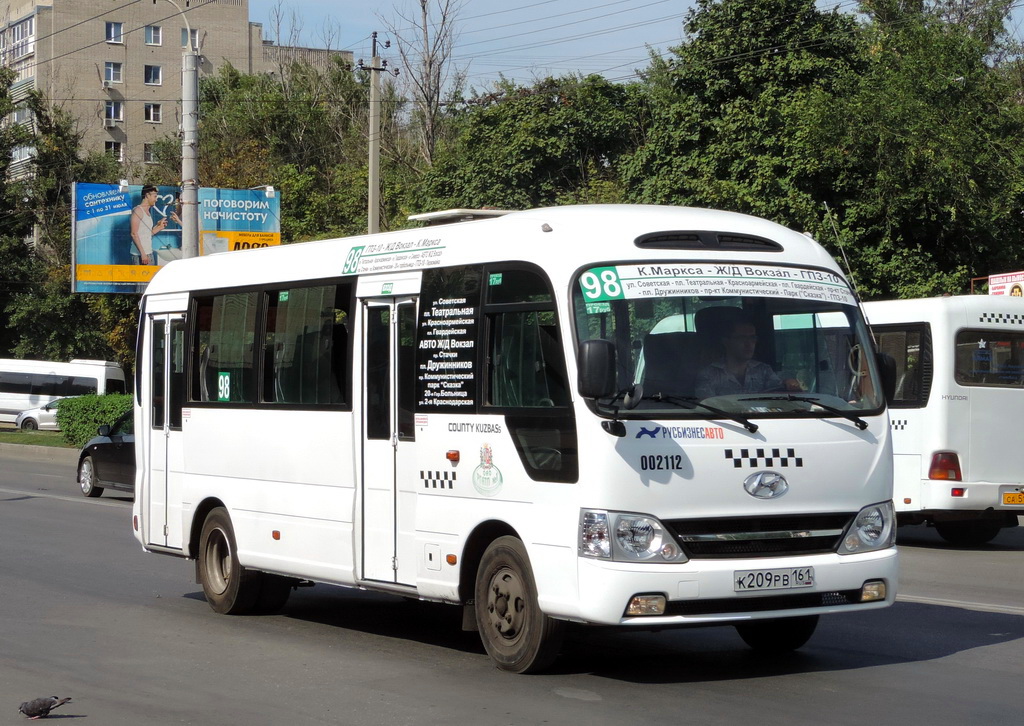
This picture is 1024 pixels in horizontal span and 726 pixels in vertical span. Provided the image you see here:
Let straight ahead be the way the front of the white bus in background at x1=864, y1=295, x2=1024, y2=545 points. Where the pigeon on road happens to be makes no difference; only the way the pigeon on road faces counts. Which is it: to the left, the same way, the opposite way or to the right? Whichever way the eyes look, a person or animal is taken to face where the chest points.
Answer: to the left

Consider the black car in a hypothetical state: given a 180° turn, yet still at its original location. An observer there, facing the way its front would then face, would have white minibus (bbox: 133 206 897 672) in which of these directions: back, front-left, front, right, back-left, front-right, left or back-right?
front-right

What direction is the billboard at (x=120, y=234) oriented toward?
toward the camera

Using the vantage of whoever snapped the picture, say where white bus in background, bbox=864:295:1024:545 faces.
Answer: facing away from the viewer and to the left of the viewer

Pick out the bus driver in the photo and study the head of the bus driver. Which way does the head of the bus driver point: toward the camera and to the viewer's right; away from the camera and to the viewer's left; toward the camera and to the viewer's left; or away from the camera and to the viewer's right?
toward the camera and to the viewer's right

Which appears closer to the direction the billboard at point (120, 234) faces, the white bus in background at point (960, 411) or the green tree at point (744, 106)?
the white bus in background

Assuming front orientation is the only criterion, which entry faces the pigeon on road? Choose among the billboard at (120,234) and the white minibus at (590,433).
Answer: the billboard

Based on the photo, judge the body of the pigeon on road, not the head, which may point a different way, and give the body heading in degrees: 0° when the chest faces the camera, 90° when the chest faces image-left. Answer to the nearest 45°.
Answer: approximately 90°

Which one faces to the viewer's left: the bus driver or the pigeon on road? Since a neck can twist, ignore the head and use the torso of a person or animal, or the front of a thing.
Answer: the pigeon on road

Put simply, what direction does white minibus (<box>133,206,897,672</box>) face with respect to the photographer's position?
facing the viewer and to the right of the viewer

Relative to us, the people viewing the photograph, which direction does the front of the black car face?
facing away from the viewer and to the left of the viewer

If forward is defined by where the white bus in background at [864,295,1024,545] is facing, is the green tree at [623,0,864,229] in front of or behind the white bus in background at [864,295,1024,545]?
in front

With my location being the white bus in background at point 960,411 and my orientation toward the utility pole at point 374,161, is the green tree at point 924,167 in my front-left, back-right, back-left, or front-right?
front-right

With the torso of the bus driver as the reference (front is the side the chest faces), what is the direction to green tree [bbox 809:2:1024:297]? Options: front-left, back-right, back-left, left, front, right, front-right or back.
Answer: back-left

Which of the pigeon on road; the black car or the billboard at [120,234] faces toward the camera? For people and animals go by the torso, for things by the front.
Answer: the billboard

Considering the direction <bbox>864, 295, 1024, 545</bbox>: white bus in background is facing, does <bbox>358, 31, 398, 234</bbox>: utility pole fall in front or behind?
in front
